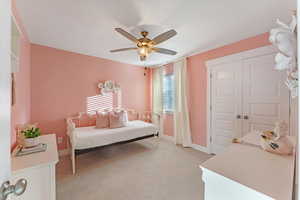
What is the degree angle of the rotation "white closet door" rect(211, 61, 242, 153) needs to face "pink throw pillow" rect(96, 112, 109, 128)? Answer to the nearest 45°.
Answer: approximately 45° to its right

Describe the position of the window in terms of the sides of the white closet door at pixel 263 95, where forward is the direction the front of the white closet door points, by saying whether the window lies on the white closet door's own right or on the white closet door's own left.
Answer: on the white closet door's own right

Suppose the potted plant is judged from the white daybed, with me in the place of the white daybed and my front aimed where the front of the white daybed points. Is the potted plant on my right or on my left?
on my right

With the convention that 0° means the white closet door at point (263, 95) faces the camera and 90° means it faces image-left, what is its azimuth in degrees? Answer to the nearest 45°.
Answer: approximately 45°

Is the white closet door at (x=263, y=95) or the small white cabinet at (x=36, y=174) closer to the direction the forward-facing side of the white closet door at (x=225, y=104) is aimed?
the small white cabinet

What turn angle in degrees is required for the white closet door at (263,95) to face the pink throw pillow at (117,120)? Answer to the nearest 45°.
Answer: approximately 45° to its right

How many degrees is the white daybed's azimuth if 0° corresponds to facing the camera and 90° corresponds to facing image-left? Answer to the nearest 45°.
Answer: approximately 315°

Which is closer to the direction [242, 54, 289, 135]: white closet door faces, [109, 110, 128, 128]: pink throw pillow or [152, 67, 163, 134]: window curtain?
the pink throw pillow
